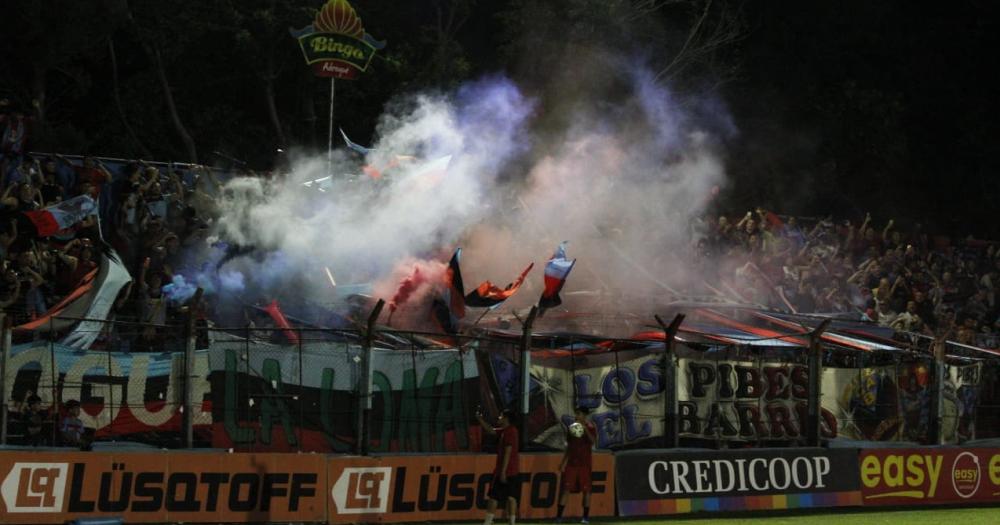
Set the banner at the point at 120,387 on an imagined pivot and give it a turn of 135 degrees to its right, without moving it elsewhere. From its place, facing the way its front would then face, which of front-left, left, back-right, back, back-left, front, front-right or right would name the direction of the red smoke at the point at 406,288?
right

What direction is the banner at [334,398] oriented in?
toward the camera

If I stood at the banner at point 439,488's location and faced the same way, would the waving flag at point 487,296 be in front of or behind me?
behind

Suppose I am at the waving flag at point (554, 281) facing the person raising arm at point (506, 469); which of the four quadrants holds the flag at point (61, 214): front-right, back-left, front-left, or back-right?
front-right

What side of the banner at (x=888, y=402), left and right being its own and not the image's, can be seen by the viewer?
front

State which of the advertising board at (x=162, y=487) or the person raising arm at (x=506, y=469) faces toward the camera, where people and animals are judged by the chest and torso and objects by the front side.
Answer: the advertising board

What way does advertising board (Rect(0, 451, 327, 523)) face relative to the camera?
toward the camera

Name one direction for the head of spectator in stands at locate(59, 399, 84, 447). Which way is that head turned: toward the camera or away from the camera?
toward the camera

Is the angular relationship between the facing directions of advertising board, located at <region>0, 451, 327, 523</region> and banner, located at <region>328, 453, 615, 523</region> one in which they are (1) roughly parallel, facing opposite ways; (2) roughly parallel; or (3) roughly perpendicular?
roughly parallel

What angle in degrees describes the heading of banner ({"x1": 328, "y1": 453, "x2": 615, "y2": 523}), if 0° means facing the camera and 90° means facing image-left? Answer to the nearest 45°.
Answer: approximately 0°

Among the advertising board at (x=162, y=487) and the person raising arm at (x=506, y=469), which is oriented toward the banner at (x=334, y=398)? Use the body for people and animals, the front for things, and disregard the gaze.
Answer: the person raising arm
